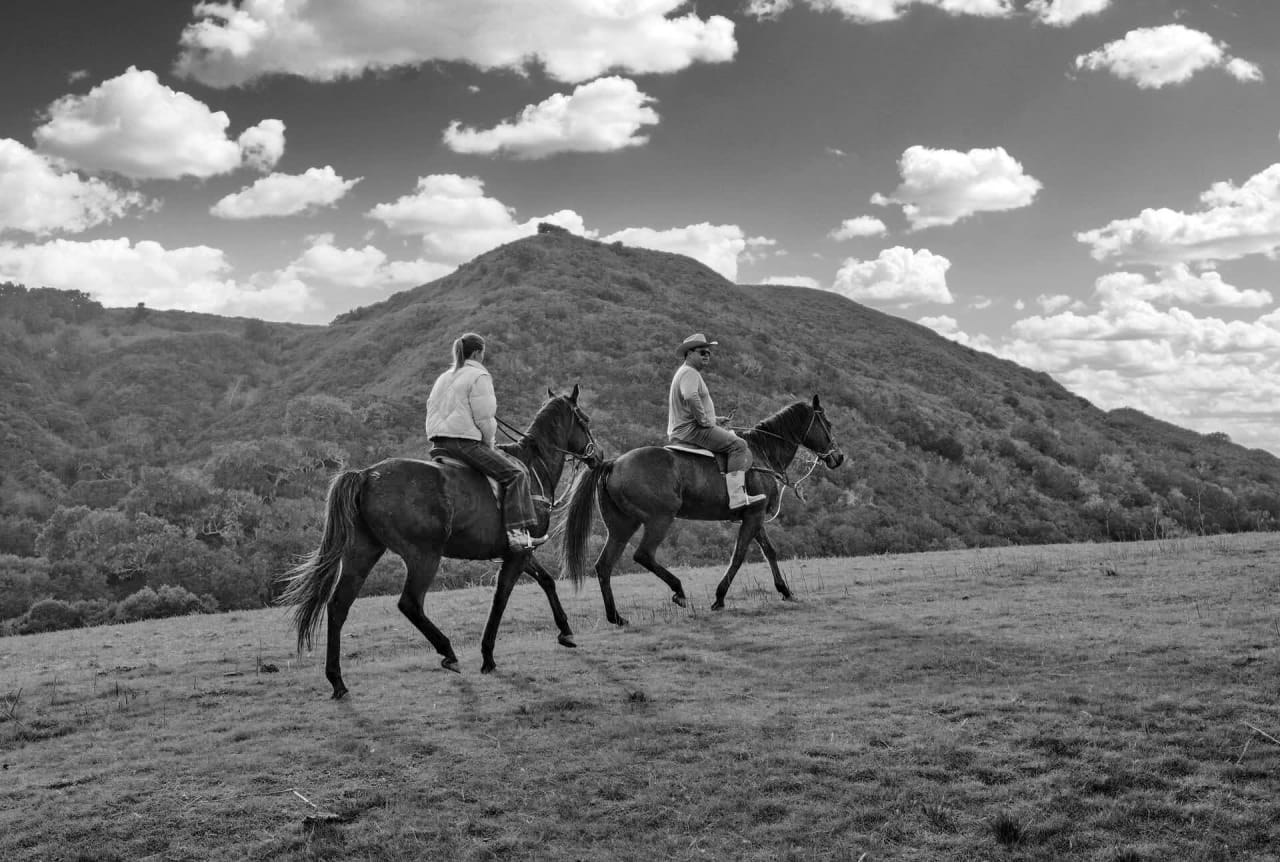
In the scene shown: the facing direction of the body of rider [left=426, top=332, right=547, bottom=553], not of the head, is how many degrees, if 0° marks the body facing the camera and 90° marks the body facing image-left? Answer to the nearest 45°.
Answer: approximately 225°

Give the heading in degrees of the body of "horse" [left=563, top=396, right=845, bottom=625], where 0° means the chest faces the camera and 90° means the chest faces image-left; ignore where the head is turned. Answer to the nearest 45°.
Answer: approximately 270°

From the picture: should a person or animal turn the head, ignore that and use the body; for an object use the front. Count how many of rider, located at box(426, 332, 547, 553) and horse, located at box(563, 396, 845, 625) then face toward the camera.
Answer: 0

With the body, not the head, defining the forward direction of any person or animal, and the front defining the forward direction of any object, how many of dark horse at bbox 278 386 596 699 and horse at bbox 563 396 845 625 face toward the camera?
0

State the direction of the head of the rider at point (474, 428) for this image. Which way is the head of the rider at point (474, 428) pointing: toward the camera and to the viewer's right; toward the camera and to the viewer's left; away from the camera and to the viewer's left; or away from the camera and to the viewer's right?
away from the camera and to the viewer's right

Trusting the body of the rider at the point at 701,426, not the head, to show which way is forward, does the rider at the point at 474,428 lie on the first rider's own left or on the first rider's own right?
on the first rider's own right

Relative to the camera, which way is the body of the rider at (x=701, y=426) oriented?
to the viewer's right

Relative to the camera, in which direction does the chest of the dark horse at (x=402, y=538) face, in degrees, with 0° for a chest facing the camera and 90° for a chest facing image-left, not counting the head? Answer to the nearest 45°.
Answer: approximately 225°

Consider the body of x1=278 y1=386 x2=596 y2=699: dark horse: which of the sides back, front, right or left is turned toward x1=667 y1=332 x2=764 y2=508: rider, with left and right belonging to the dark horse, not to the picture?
front

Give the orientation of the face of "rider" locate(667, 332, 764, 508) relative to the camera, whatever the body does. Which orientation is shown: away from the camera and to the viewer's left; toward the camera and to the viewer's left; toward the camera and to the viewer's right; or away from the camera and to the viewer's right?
toward the camera and to the viewer's right

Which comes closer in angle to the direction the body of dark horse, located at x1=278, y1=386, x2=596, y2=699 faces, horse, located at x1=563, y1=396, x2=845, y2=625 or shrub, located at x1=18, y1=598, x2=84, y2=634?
the horse

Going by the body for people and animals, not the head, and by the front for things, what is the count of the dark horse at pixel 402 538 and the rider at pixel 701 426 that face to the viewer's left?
0

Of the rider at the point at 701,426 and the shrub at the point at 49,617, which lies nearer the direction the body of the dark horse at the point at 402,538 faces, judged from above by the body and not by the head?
the rider
